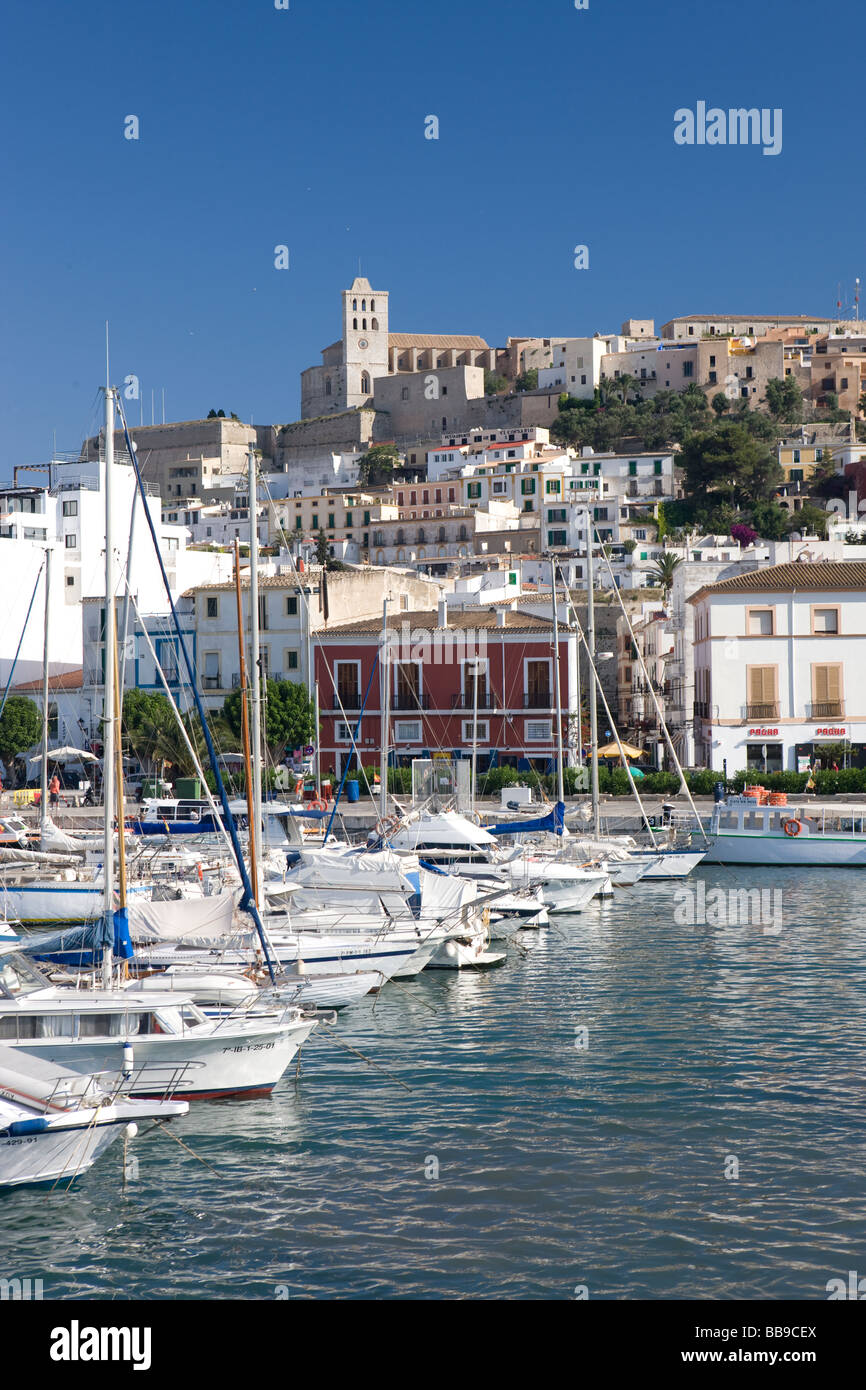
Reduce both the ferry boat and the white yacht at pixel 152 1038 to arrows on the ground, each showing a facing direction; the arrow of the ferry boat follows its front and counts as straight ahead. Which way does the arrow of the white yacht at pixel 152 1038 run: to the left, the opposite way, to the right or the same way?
the opposite way

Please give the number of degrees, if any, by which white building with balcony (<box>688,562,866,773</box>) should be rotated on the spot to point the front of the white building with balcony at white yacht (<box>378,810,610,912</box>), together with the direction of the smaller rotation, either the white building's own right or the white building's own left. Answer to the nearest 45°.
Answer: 0° — it already faces it

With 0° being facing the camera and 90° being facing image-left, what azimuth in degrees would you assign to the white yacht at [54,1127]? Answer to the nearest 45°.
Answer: approximately 270°

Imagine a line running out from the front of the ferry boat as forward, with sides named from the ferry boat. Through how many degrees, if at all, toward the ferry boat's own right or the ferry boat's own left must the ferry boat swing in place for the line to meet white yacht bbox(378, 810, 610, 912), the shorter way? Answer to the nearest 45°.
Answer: approximately 45° to the ferry boat's own left

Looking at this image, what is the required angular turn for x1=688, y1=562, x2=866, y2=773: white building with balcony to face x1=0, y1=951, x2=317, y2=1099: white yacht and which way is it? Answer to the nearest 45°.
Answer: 0° — it already faces it

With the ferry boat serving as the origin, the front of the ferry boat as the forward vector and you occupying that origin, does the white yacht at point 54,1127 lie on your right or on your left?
on your left

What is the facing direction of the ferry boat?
to the viewer's left

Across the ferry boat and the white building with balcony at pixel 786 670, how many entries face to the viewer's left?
1

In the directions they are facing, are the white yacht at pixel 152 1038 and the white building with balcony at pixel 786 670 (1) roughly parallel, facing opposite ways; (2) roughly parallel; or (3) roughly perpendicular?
roughly perpendicular

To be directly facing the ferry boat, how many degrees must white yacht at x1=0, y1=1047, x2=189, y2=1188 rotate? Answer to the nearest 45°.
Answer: approximately 45° to its left

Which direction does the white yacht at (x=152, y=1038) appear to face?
to the viewer's right
